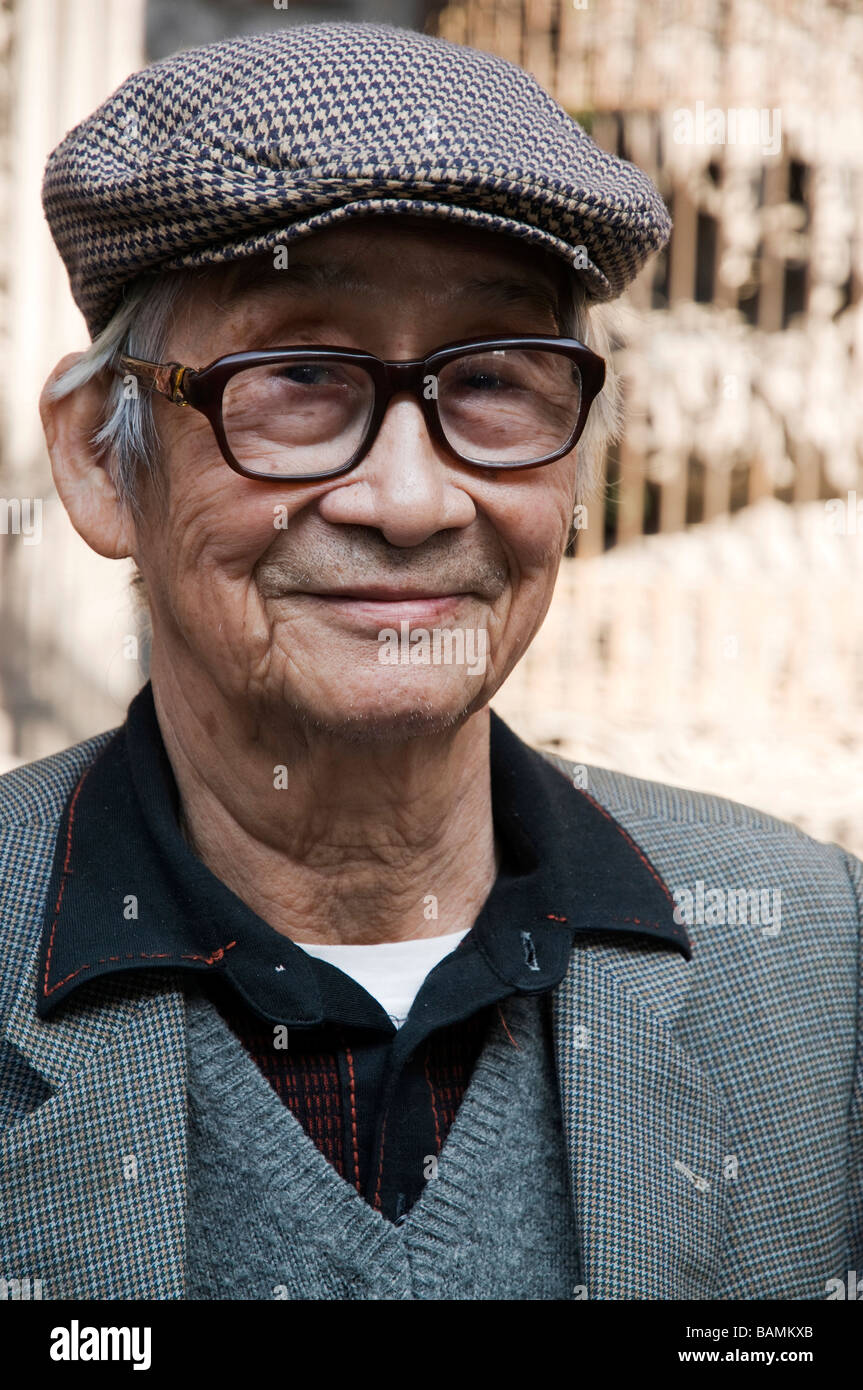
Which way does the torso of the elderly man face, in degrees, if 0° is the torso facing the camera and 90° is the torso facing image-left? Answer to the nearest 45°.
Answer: approximately 0°
